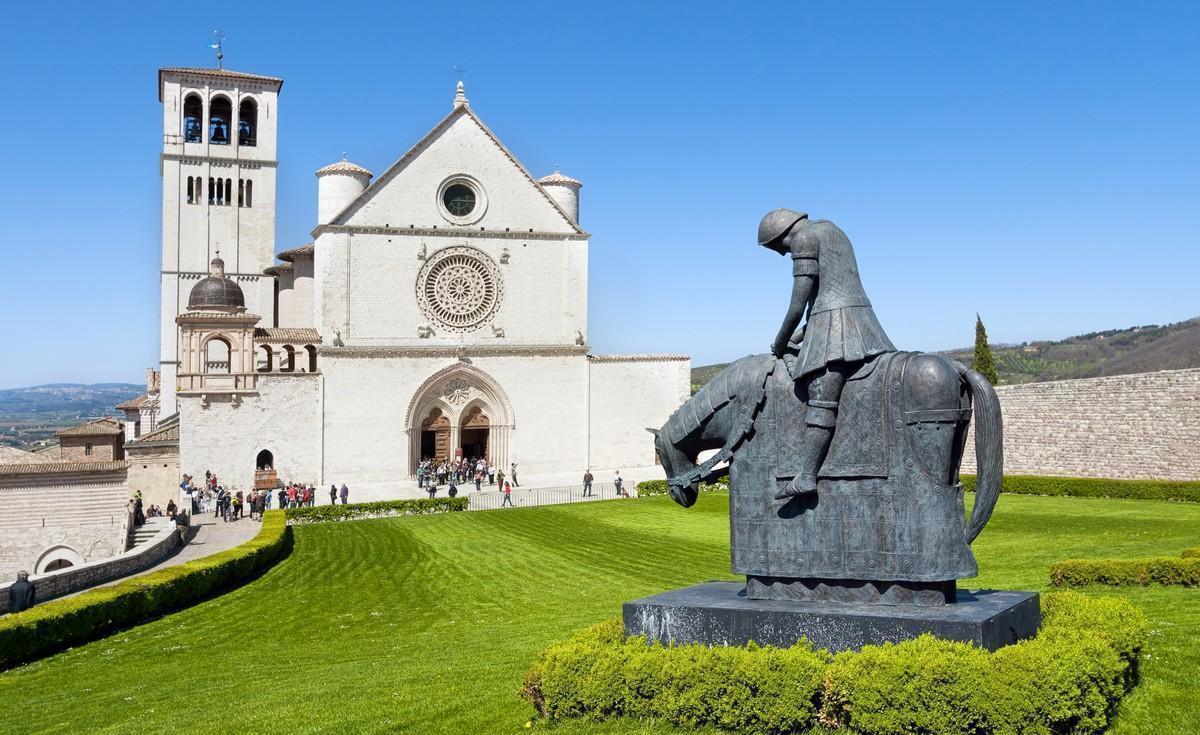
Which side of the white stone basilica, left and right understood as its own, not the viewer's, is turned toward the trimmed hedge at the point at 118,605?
front

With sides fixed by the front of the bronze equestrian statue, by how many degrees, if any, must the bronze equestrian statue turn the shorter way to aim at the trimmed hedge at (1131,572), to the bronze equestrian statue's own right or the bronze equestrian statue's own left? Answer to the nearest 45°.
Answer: approximately 135° to the bronze equestrian statue's own right

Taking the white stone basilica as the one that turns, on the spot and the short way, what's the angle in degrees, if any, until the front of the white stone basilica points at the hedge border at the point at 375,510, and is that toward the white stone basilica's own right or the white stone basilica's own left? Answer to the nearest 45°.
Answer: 0° — it already faces it

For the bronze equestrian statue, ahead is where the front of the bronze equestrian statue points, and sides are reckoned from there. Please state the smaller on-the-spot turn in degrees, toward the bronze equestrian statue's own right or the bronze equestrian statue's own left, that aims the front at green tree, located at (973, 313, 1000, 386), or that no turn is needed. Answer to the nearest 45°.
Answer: approximately 90° to the bronze equestrian statue's own right

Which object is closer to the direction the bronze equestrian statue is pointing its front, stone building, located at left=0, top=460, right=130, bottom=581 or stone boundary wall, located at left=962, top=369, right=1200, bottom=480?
the stone building

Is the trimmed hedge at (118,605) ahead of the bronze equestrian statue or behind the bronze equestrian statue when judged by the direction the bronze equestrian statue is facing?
ahead

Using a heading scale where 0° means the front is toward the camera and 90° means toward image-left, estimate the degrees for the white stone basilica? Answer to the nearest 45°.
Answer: approximately 0°

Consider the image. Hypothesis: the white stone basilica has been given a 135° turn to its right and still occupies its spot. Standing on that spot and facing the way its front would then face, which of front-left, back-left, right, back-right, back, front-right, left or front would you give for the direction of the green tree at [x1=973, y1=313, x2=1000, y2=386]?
back-right

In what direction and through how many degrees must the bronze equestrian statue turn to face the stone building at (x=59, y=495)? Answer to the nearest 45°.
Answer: approximately 45° to its right

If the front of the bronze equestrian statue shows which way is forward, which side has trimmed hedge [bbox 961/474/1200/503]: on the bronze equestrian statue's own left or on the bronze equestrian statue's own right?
on the bronze equestrian statue's own right

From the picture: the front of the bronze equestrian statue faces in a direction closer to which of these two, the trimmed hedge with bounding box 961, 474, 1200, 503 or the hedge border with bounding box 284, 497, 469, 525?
the hedge border

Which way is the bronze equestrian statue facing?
to the viewer's left

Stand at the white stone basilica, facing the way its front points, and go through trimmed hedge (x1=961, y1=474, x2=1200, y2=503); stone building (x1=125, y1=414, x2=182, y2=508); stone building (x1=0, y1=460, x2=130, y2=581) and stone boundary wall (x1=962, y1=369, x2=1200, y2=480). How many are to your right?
2

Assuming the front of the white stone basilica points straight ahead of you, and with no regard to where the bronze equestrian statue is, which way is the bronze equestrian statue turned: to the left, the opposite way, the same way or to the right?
to the right

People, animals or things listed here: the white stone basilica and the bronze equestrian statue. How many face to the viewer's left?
1

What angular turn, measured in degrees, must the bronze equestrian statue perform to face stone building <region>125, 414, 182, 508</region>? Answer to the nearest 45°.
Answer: approximately 45° to its right
